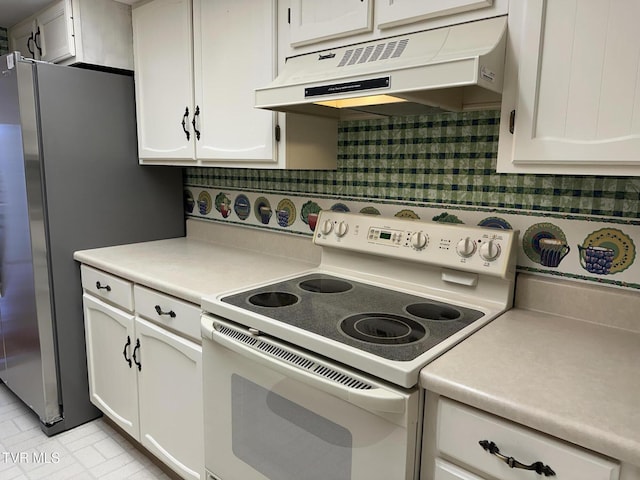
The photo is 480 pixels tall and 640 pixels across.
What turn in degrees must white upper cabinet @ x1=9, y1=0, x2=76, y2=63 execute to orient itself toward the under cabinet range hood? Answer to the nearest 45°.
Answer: approximately 90° to its left

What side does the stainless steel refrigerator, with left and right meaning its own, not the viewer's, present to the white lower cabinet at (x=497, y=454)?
left

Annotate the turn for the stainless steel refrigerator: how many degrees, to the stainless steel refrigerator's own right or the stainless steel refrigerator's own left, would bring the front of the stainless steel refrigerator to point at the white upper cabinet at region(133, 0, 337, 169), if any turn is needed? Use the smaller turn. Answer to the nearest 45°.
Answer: approximately 90° to the stainless steel refrigerator's own left

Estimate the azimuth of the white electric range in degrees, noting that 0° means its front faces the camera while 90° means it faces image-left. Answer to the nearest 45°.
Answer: approximately 45°

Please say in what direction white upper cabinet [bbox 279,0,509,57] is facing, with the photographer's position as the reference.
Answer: facing the viewer and to the left of the viewer

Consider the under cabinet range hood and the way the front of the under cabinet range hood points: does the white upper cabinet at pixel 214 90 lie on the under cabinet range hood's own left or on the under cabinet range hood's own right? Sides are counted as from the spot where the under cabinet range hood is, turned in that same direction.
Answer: on the under cabinet range hood's own right

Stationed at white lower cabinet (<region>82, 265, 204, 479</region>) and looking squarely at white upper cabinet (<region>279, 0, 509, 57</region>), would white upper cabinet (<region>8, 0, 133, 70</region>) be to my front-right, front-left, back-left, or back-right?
back-left

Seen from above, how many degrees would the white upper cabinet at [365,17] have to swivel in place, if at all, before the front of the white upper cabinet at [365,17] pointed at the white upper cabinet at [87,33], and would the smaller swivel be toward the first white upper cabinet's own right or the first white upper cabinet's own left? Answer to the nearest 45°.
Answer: approximately 90° to the first white upper cabinet's own right

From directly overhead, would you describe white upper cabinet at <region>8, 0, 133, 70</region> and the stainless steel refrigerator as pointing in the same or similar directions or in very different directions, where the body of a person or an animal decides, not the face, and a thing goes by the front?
same or similar directions

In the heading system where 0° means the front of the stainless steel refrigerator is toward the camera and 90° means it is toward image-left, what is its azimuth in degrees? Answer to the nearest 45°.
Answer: approximately 45°

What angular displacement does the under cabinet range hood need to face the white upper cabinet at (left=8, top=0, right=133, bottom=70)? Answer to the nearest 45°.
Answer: approximately 90° to its right

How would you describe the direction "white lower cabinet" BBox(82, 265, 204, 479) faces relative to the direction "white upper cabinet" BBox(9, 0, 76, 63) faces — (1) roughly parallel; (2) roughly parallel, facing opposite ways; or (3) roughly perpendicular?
roughly parallel

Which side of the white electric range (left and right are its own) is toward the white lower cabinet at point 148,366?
right
